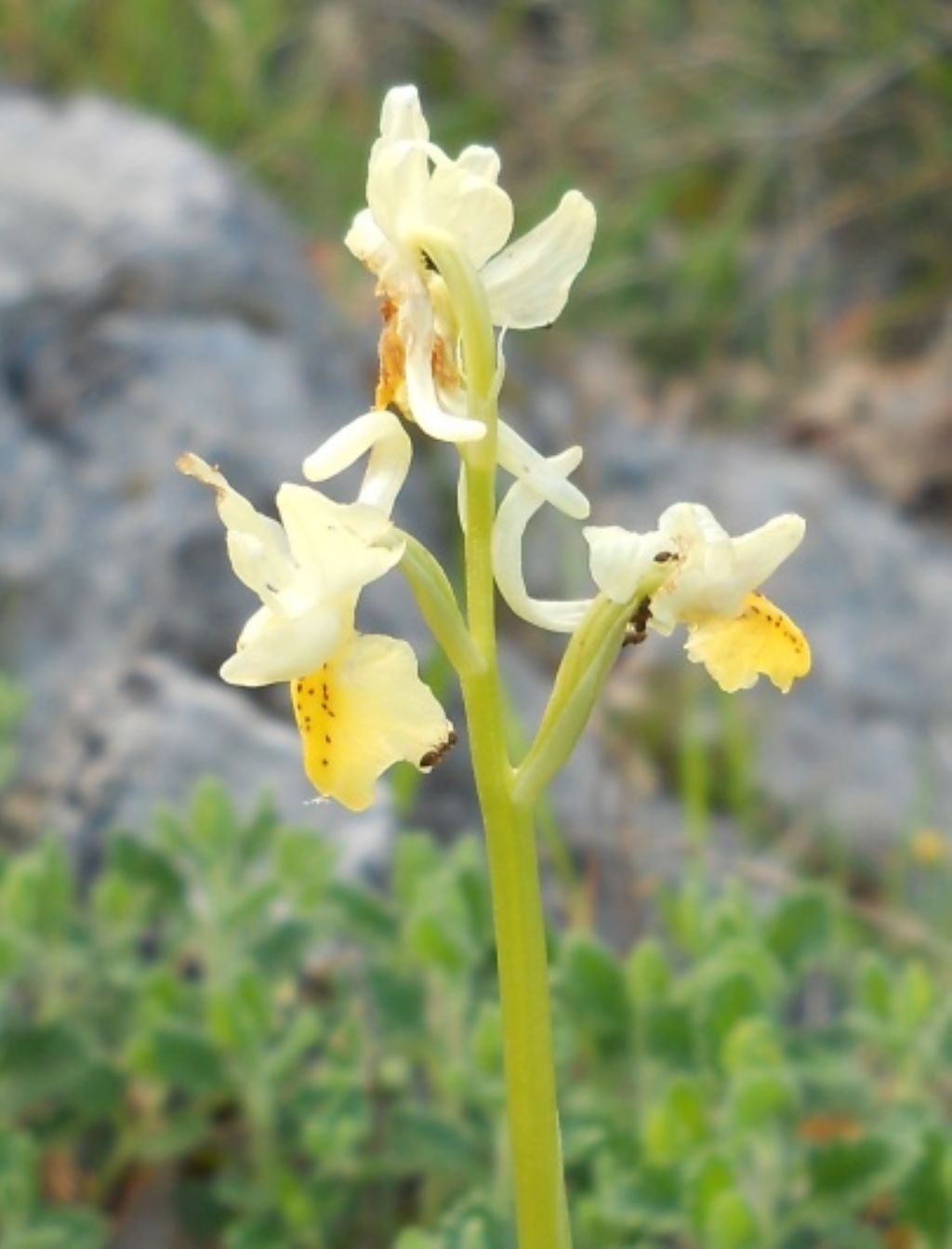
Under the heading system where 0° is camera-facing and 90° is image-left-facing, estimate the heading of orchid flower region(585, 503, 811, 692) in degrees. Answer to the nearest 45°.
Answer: approximately 270°

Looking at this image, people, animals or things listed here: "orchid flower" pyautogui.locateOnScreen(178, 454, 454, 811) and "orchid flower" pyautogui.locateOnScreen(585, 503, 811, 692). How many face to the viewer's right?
1

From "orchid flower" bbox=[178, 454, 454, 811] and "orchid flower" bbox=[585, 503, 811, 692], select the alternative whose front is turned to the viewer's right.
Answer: "orchid flower" bbox=[585, 503, 811, 692]

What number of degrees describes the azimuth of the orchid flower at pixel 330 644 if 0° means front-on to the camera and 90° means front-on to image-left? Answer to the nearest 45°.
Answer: approximately 45°
